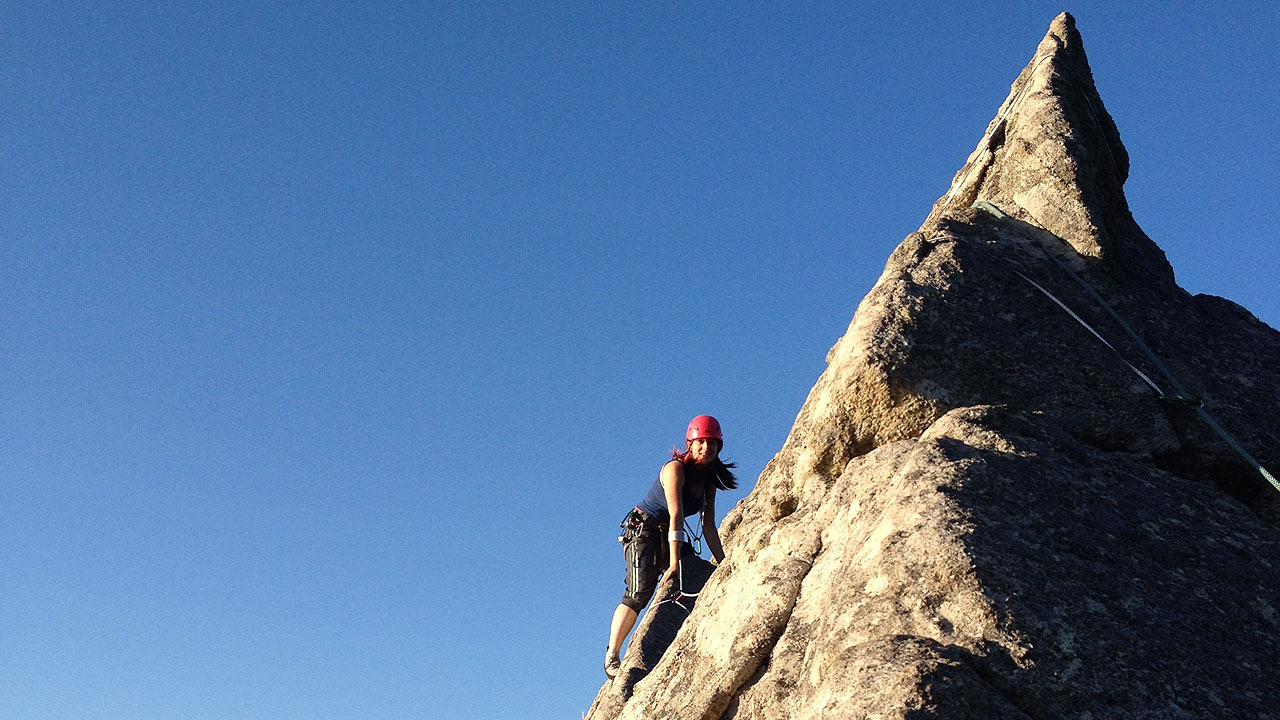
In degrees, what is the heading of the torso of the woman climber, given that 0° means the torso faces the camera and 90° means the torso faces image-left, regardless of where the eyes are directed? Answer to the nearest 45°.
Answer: approximately 315°
